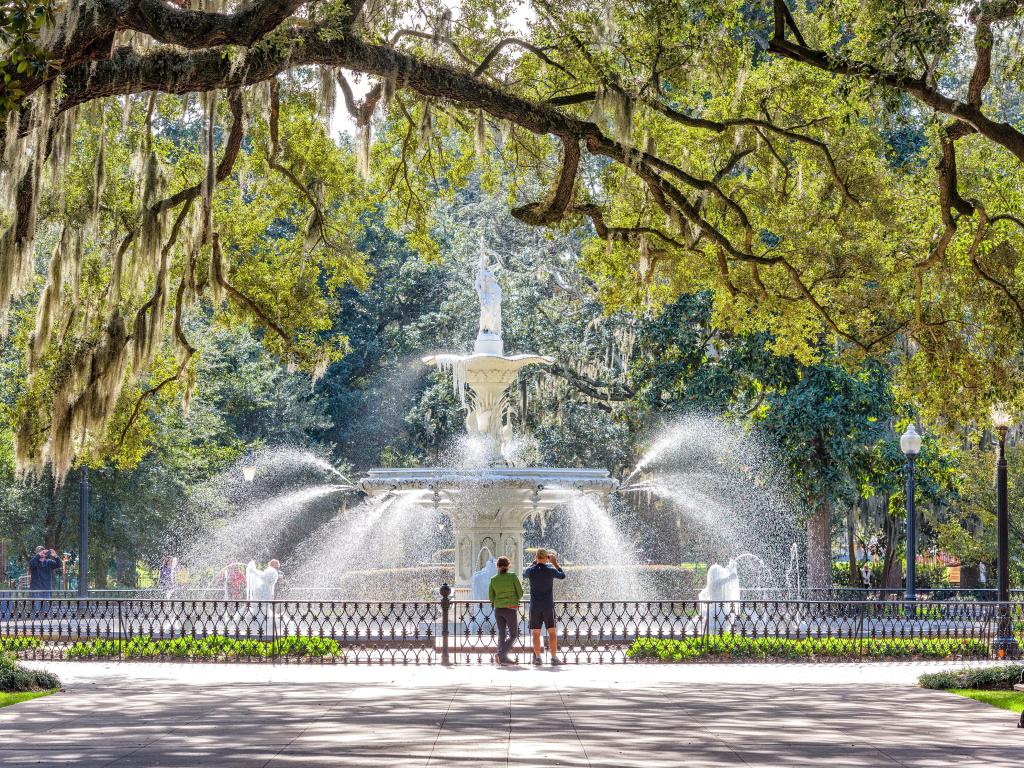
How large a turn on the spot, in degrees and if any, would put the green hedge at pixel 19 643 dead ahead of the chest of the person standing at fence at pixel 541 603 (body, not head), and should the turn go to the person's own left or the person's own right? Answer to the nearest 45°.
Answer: approximately 90° to the person's own left

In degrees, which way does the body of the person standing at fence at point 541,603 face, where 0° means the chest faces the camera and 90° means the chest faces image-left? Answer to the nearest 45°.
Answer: approximately 180°

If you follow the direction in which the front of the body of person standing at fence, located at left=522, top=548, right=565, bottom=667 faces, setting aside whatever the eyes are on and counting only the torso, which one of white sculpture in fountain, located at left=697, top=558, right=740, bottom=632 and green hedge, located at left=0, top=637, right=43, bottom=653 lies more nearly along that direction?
the white sculpture in fountain

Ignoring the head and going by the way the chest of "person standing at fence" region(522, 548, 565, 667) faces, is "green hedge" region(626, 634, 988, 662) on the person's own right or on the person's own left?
on the person's own right

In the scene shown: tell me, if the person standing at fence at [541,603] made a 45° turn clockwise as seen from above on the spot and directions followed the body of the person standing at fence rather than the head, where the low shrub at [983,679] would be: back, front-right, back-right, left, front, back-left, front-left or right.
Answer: right

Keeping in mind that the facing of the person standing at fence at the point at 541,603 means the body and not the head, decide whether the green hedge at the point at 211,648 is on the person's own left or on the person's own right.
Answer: on the person's own left

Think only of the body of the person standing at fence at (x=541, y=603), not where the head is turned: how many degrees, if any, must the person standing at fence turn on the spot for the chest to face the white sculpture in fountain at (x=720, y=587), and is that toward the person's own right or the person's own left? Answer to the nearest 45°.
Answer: approximately 45° to the person's own right

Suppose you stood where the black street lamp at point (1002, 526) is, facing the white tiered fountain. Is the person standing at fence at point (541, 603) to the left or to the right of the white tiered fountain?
left

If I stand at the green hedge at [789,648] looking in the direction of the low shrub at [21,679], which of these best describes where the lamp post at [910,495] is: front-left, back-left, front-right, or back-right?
back-right

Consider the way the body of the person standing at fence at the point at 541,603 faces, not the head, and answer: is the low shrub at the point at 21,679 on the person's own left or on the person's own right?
on the person's own left

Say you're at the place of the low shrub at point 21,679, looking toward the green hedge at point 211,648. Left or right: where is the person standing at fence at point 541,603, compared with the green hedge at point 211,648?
right

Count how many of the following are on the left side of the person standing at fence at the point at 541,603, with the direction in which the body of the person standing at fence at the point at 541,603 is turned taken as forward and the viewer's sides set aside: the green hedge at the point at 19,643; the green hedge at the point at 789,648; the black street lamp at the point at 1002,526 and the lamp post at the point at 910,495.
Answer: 1

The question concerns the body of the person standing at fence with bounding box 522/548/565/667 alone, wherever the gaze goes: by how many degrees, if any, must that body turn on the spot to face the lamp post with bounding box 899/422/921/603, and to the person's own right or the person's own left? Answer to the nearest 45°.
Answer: approximately 45° to the person's own right
